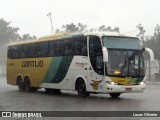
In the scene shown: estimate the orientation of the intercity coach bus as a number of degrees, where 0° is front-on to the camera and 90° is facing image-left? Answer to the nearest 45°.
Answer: approximately 315°
